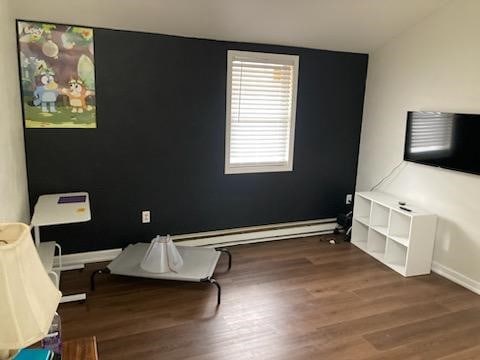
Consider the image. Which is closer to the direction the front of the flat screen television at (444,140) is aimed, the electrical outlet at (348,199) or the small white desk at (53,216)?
the small white desk

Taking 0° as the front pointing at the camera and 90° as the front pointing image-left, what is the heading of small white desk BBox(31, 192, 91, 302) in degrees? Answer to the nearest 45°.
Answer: approximately 270°

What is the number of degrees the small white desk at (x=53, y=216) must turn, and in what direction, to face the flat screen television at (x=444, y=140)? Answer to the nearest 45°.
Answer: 0° — it already faces it

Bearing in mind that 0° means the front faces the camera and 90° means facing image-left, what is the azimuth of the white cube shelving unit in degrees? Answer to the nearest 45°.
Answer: approximately 45°

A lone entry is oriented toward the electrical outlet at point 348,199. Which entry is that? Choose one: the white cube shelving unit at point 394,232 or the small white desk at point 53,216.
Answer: the small white desk

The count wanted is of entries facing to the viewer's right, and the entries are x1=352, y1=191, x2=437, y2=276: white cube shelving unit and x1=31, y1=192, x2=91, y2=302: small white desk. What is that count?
1

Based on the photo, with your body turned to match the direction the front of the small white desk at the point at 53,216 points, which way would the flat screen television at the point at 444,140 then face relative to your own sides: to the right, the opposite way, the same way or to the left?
the opposite way

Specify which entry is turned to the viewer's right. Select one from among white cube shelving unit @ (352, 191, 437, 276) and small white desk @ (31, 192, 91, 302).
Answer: the small white desk

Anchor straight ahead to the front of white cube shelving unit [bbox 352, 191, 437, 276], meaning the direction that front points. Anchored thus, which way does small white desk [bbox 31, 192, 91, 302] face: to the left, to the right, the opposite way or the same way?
the opposite way

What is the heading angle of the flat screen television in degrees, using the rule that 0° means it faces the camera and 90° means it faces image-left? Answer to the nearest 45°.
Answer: approximately 45°

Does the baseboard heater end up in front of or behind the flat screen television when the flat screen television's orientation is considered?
in front

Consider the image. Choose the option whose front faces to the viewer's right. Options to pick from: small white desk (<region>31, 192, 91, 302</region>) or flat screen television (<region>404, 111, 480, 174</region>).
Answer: the small white desk

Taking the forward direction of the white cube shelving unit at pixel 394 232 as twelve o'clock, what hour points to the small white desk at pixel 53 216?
The small white desk is roughly at 12 o'clock from the white cube shelving unit.

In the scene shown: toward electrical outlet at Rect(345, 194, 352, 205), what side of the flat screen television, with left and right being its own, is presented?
right
